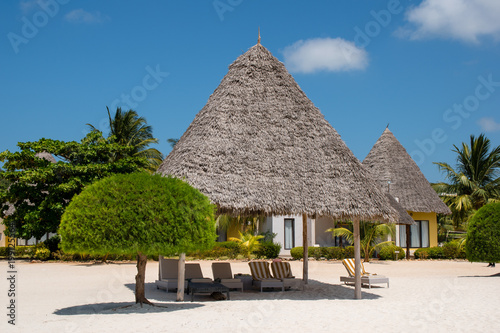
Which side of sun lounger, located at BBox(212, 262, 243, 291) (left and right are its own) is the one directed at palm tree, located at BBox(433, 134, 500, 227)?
left

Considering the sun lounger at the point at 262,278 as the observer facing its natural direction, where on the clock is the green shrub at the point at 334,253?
The green shrub is roughly at 8 o'clock from the sun lounger.

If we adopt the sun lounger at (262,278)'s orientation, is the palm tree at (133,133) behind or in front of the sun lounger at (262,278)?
behind

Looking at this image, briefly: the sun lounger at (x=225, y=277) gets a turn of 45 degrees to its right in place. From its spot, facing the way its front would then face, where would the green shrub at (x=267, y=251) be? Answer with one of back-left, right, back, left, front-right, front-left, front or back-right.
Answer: back

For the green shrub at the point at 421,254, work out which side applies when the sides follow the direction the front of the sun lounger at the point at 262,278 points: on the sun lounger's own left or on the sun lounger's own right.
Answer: on the sun lounger's own left

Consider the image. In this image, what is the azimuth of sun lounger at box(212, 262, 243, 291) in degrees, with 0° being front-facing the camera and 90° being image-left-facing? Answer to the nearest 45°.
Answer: approximately 315°

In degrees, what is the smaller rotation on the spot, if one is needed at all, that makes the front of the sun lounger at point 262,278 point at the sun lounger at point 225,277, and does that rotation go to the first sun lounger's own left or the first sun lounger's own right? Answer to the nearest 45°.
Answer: approximately 90° to the first sun lounger's own right

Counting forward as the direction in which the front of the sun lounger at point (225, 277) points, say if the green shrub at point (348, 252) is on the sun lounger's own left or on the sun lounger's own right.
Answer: on the sun lounger's own left

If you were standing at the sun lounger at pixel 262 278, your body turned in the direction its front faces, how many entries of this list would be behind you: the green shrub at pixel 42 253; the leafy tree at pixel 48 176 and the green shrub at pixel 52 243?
3

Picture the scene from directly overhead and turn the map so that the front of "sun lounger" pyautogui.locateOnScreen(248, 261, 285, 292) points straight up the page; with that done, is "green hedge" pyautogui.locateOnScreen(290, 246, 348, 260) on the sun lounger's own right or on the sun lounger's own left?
on the sun lounger's own left

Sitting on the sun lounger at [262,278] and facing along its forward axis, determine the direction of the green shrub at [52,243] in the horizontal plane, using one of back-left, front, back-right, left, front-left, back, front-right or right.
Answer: back

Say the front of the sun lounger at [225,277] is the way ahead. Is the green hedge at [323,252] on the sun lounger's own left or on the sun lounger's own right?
on the sun lounger's own left

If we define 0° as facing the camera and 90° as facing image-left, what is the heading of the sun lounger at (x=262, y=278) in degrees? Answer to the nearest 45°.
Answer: approximately 315°
